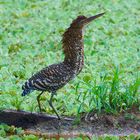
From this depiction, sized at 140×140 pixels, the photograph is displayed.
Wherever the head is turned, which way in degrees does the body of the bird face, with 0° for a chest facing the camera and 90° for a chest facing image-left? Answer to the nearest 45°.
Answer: approximately 270°
